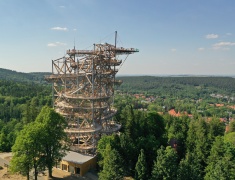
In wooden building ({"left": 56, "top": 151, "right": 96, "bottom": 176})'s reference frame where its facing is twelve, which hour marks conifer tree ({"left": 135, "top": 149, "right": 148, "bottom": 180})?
The conifer tree is roughly at 9 o'clock from the wooden building.

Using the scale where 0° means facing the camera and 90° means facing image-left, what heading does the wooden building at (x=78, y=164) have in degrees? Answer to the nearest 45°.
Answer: approximately 45°
